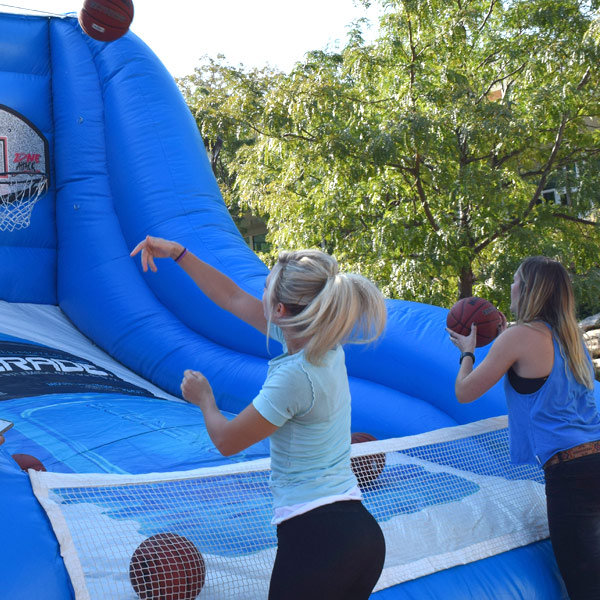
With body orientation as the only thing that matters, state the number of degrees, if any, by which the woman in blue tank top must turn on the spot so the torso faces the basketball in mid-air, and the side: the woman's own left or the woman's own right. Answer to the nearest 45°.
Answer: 0° — they already face it

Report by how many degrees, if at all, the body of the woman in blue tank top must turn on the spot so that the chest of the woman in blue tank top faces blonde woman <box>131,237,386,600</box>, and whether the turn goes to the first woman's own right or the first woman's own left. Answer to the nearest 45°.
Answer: approximately 90° to the first woman's own left

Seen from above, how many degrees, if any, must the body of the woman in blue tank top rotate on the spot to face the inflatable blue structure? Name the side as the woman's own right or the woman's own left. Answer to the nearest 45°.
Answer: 0° — they already face it

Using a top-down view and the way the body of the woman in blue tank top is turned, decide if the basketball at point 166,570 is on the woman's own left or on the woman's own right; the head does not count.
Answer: on the woman's own left

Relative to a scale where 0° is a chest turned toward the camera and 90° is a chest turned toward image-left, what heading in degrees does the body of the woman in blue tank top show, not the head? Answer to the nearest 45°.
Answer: approximately 135°

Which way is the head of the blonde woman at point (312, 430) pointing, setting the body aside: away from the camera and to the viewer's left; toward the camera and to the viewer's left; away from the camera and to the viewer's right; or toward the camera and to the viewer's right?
away from the camera and to the viewer's left

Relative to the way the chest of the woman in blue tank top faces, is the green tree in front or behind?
in front
